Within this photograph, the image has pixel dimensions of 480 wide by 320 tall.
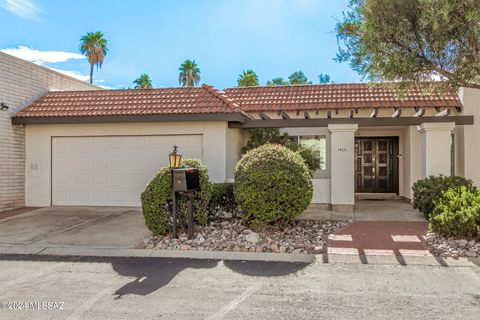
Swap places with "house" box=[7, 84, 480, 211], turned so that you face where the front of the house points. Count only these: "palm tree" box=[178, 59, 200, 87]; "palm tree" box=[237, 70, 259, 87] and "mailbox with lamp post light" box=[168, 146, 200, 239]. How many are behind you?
2

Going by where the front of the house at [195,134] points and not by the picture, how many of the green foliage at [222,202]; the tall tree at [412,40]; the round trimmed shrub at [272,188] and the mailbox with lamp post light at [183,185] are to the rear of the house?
0

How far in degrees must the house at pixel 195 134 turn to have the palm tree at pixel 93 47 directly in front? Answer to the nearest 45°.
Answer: approximately 135° to its right

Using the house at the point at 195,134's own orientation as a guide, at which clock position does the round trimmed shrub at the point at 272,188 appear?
The round trimmed shrub is roughly at 11 o'clock from the house.

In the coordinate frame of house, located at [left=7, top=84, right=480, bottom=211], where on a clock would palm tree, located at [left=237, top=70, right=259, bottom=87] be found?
The palm tree is roughly at 6 o'clock from the house.

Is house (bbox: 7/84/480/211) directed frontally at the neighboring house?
no

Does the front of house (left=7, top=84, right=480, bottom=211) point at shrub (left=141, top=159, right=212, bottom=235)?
yes

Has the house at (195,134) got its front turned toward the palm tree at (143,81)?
no

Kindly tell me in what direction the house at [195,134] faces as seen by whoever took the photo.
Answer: facing the viewer

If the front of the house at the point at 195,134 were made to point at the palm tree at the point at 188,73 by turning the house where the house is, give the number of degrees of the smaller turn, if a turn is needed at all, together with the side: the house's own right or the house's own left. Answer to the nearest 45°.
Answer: approximately 180°

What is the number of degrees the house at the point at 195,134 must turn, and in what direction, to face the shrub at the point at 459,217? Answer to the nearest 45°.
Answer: approximately 45° to its left

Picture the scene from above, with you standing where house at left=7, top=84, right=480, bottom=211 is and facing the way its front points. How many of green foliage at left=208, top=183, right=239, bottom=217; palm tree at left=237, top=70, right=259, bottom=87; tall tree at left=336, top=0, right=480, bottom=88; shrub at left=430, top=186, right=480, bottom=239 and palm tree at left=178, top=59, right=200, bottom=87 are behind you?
2

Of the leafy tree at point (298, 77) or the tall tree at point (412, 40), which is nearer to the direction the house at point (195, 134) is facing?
the tall tree

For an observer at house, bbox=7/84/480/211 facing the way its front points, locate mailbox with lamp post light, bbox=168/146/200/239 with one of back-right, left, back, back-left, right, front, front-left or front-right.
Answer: front
